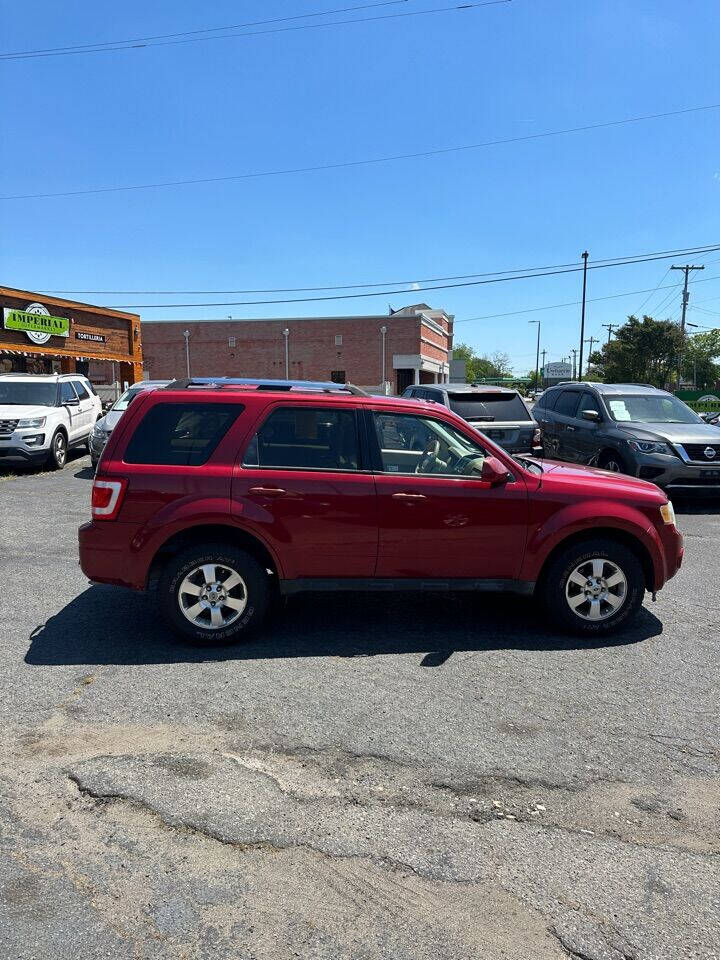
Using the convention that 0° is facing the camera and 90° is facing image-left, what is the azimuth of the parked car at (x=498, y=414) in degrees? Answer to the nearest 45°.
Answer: approximately 135°

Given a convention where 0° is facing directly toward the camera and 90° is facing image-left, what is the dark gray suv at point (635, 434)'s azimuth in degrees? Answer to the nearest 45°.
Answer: approximately 315°

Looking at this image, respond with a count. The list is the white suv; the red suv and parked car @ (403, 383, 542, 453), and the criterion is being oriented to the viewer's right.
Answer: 1

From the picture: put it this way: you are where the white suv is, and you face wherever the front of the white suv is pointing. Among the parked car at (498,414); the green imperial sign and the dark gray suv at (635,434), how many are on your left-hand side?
2

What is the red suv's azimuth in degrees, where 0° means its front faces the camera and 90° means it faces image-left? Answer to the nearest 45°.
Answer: approximately 270°

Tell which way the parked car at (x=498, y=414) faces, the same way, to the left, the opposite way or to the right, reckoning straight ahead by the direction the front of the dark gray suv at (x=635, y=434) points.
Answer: the opposite way

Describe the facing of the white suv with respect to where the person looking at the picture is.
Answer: facing the viewer and to the left of the viewer

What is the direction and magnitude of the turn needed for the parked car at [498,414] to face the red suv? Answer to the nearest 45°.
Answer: approximately 135° to its left

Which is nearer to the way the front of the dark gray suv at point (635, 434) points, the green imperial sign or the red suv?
the red suv

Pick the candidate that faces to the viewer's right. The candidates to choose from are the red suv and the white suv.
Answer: the red suv

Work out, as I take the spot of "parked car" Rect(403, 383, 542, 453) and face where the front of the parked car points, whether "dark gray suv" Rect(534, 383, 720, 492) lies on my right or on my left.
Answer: on my right

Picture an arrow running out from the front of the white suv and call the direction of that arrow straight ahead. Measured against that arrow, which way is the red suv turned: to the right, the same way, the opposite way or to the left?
to the left

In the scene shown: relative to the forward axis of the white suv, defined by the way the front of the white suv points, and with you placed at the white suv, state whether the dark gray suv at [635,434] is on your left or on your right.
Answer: on your left

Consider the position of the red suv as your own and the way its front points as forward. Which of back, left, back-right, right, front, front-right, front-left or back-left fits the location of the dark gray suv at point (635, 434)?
front-left
